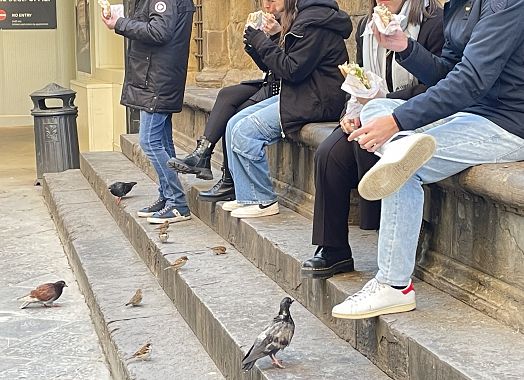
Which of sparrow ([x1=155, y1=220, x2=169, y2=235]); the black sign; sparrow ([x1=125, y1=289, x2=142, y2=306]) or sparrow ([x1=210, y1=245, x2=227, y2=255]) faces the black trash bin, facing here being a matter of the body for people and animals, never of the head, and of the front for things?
the black sign

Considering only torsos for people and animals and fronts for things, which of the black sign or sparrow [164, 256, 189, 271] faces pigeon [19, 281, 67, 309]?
the black sign

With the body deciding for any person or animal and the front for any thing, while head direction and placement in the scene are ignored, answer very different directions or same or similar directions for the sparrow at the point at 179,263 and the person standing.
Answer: very different directions

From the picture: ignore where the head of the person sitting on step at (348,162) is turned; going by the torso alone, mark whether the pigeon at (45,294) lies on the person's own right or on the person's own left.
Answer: on the person's own right

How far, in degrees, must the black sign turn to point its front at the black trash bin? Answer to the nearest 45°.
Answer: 0° — it already faces it
